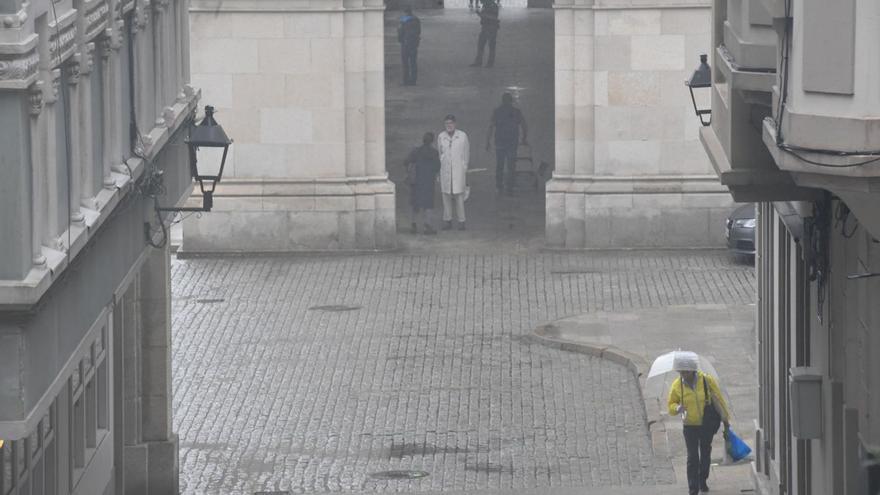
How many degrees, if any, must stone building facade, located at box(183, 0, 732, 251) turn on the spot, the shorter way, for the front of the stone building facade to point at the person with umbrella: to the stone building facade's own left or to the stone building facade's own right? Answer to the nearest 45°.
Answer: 0° — it already faces them

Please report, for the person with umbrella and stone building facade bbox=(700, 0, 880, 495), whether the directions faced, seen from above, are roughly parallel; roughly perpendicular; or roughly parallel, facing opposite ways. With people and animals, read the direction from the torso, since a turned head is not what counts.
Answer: roughly perpendicular

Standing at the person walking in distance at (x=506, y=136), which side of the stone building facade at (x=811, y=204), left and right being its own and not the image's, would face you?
right

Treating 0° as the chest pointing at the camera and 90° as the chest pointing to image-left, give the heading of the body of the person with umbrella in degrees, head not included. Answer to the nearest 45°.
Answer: approximately 0°

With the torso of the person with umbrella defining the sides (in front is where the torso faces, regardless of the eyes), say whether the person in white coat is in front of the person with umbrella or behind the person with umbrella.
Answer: behind

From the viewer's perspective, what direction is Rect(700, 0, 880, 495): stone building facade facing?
to the viewer's left

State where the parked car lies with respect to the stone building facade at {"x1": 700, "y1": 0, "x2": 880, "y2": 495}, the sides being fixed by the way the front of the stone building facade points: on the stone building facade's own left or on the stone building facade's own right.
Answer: on the stone building facade's own right

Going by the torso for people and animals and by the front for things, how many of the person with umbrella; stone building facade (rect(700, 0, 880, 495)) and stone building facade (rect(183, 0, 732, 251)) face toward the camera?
2
